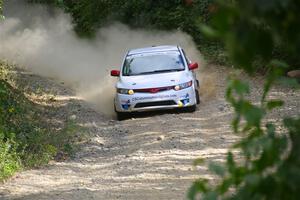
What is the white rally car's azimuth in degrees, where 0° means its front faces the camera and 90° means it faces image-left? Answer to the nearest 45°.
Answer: approximately 0°
